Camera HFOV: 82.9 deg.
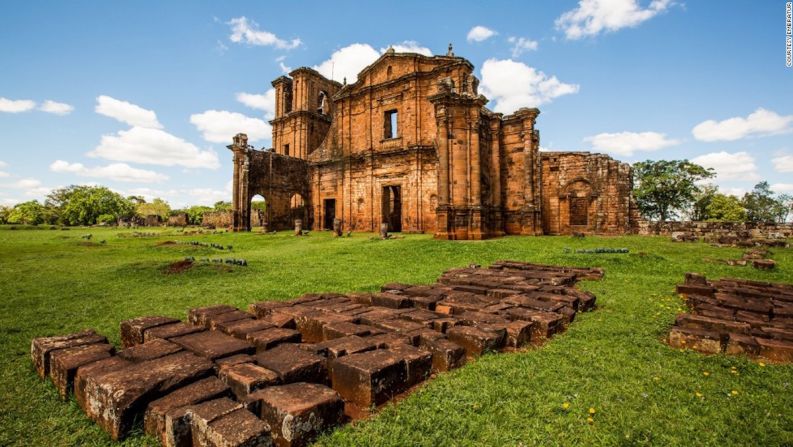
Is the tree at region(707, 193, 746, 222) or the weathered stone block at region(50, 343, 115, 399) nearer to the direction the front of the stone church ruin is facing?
the weathered stone block

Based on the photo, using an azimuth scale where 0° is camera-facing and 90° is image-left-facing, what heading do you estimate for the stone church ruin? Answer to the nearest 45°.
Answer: approximately 45°

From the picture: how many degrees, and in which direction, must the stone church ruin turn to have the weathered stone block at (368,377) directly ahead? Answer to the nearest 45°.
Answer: approximately 45° to its left

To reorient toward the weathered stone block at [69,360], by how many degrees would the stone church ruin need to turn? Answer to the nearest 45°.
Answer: approximately 45° to its left

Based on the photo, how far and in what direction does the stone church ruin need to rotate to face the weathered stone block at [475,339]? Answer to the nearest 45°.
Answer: approximately 45° to its left

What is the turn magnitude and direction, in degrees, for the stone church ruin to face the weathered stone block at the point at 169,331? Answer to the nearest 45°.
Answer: approximately 45° to its left

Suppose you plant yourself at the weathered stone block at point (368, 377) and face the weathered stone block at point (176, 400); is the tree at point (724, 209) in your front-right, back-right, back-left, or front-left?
back-right

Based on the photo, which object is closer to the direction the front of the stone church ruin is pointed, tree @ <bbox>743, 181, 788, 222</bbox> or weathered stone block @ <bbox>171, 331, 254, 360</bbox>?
the weathered stone block
